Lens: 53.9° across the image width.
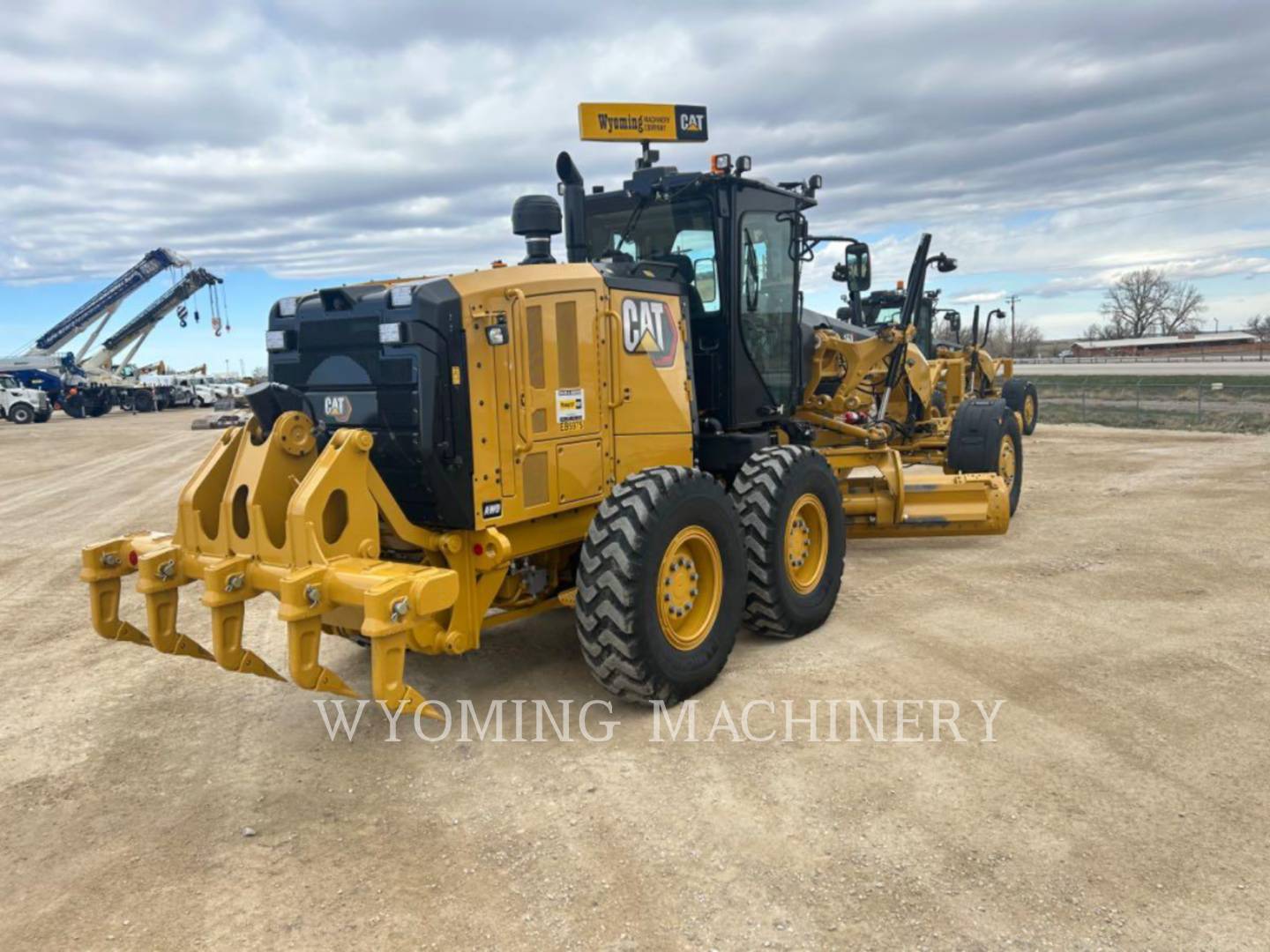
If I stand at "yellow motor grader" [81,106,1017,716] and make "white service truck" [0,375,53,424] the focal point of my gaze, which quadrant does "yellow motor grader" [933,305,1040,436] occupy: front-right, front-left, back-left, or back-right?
front-right

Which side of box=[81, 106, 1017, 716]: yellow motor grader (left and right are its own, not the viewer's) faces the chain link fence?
front

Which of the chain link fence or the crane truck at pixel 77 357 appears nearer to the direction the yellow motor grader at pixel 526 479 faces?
the chain link fence

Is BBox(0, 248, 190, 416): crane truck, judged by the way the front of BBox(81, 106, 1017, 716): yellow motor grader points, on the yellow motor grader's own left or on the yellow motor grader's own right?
on the yellow motor grader's own left

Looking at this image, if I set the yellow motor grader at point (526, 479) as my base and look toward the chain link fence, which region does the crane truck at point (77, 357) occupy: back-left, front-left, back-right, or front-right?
front-left

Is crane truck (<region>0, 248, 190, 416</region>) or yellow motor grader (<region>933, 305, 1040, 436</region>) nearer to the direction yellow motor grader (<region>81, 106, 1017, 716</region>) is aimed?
the yellow motor grader

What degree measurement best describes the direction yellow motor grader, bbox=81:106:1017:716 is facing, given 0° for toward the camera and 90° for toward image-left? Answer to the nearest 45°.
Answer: approximately 225°

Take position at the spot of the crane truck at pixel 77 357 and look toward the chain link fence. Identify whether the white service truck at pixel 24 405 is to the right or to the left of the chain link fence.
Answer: right

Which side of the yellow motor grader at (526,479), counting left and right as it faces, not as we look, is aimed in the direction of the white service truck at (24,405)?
left

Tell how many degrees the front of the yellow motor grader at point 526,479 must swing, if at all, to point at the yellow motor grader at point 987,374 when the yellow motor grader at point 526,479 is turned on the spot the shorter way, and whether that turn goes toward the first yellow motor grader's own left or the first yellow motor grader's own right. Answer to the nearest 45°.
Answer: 0° — it already faces it
